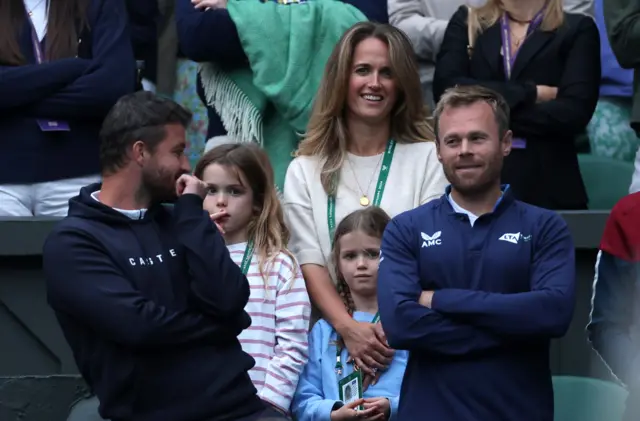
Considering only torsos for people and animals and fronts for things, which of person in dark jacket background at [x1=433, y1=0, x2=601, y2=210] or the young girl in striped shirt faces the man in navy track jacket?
the person in dark jacket background

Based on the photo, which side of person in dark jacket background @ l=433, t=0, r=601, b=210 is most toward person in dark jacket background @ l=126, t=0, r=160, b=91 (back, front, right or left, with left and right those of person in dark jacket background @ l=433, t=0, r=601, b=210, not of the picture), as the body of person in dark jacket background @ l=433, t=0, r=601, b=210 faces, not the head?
right

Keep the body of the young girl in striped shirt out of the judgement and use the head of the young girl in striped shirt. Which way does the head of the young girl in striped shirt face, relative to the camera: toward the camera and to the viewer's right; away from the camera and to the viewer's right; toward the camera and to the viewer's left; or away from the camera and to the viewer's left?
toward the camera and to the viewer's left

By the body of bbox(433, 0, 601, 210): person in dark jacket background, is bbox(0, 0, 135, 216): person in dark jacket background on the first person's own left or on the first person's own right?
on the first person's own right

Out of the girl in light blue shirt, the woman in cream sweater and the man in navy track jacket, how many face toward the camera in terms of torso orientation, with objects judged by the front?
3

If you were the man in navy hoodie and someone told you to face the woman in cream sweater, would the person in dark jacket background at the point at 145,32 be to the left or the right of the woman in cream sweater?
left

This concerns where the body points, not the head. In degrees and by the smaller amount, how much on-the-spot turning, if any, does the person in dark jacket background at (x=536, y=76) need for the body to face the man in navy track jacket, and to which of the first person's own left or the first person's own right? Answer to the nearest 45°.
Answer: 0° — they already face them

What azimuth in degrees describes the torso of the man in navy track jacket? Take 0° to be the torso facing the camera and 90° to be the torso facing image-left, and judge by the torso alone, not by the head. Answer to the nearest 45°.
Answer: approximately 0°

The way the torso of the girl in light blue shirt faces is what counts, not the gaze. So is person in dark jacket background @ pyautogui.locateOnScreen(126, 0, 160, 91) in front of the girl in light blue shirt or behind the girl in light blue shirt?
behind
